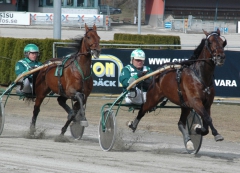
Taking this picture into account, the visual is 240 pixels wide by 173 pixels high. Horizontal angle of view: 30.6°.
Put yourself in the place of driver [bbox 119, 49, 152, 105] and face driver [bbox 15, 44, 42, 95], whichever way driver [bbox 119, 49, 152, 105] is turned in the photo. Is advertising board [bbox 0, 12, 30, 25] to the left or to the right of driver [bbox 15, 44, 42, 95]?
right

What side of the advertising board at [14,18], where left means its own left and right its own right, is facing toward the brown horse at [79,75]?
front

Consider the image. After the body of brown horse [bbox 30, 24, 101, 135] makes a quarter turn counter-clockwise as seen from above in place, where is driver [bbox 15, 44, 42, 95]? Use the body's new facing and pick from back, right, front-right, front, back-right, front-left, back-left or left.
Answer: left

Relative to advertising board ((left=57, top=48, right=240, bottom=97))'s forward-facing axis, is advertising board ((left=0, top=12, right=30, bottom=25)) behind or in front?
behind

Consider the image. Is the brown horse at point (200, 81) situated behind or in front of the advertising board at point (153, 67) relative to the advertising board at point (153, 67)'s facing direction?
in front

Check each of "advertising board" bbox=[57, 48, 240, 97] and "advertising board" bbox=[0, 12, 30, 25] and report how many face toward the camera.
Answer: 2

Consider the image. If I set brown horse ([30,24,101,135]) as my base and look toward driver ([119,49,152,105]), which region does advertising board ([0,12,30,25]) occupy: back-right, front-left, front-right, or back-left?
back-left

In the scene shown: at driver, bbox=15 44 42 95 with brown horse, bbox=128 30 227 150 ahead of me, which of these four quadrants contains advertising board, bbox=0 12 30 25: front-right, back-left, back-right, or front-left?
back-left

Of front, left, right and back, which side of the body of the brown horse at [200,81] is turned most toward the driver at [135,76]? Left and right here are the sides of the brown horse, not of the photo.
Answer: back

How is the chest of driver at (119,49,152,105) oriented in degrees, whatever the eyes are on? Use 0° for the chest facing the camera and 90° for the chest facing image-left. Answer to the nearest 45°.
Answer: approximately 315°

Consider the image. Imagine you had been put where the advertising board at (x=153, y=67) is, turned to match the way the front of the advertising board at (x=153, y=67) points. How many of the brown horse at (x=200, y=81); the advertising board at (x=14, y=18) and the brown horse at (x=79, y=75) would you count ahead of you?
2

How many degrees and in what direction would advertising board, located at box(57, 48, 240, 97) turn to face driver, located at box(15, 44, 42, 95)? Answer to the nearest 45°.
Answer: approximately 45° to its right

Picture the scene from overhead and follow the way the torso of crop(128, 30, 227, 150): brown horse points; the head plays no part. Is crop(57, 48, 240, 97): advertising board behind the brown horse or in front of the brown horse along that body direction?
behind

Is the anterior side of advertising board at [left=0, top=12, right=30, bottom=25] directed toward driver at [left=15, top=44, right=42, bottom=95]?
yes

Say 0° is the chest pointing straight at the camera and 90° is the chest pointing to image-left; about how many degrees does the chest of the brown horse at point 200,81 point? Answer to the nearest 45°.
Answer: approximately 315°

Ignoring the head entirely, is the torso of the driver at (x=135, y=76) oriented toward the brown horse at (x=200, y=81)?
yes
